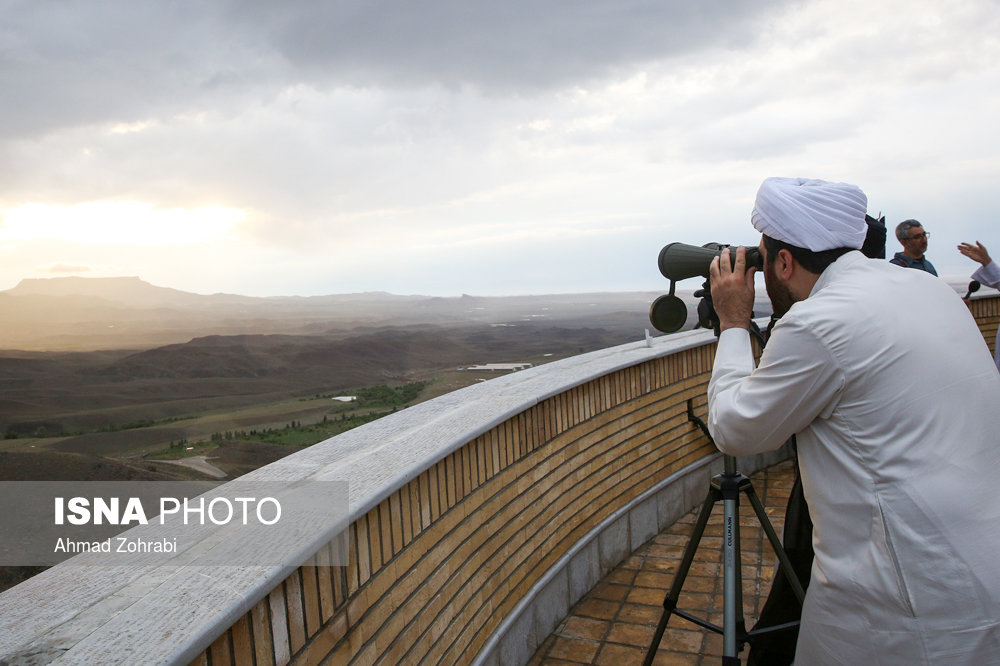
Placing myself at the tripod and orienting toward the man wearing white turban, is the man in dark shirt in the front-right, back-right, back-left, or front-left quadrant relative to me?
back-left

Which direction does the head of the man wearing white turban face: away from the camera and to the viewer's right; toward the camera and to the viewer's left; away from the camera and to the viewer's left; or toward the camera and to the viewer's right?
away from the camera and to the viewer's left

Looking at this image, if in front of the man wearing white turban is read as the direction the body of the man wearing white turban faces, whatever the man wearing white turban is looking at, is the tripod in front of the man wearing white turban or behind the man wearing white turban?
in front

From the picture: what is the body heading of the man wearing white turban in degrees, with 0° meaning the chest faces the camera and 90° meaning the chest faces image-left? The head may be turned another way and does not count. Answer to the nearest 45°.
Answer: approximately 135°
